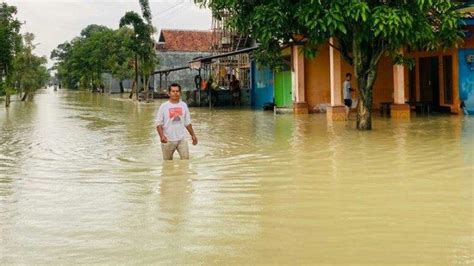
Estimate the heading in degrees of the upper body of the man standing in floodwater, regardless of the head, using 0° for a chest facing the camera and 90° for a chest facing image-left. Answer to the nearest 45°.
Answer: approximately 0°

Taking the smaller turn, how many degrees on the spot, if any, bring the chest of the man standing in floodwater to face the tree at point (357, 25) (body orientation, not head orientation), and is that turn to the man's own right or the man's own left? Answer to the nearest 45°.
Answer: approximately 135° to the man's own left

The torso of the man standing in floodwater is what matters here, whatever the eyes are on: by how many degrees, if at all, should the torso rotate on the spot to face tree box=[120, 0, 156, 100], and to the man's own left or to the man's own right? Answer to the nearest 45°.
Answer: approximately 180°

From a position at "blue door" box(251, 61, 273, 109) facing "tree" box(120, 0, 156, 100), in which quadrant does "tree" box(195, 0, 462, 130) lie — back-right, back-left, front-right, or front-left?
back-left
